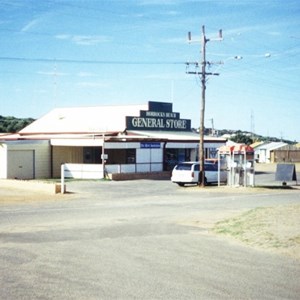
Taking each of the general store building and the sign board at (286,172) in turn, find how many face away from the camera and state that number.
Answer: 0

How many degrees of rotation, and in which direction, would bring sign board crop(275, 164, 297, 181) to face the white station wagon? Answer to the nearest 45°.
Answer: approximately 45° to its right

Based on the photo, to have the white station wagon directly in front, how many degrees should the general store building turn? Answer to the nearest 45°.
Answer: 0° — it already faces it

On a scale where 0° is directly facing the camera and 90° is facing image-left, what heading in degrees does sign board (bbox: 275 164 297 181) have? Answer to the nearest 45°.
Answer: approximately 0°

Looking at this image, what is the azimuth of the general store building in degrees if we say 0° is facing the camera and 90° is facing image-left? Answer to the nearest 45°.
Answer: approximately 315°

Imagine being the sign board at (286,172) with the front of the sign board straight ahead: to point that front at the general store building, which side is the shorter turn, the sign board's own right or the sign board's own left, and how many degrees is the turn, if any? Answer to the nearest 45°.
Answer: approximately 90° to the sign board's own right
